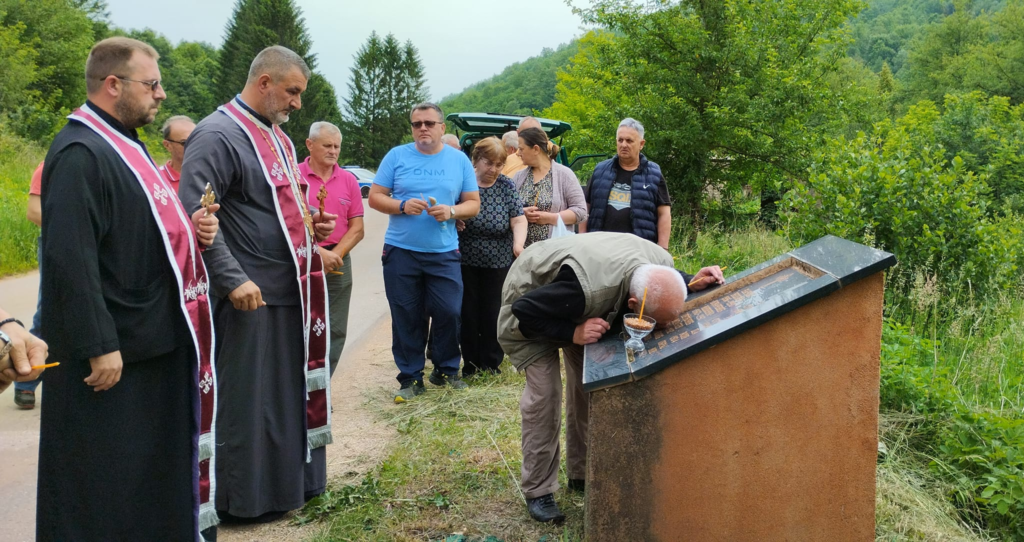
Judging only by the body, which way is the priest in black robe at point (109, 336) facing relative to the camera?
to the viewer's right

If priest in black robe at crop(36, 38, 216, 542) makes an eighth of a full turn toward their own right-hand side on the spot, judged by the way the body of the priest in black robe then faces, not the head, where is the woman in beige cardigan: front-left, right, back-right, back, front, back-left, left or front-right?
left

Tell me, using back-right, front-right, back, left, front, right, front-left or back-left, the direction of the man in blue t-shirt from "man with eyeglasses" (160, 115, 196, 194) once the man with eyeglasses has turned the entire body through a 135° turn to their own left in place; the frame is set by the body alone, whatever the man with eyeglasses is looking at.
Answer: right

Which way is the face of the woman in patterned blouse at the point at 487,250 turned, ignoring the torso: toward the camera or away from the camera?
toward the camera

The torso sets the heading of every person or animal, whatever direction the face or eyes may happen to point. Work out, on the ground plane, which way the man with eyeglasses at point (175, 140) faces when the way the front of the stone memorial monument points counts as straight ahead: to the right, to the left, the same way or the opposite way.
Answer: the opposite way

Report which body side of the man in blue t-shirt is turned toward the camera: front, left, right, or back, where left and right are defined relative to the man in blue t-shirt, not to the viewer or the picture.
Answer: front

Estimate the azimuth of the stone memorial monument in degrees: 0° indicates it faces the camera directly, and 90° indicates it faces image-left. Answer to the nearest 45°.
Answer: approximately 90°

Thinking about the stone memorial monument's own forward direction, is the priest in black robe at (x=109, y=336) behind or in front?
in front

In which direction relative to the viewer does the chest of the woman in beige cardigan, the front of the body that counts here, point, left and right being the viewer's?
facing the viewer and to the left of the viewer

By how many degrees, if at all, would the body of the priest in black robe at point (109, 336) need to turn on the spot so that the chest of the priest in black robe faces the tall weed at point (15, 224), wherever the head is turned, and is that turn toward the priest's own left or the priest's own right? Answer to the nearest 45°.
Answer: approximately 90° to the priest's own left

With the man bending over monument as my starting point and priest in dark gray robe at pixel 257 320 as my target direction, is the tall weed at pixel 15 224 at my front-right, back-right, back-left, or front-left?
front-right

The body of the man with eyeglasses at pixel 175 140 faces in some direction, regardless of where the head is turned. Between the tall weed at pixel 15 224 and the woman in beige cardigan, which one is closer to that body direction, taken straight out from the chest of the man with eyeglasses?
the woman in beige cardigan

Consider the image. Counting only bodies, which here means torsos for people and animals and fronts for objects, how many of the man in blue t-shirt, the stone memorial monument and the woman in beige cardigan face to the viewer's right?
0

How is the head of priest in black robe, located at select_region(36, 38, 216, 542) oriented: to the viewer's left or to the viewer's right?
to the viewer's right
